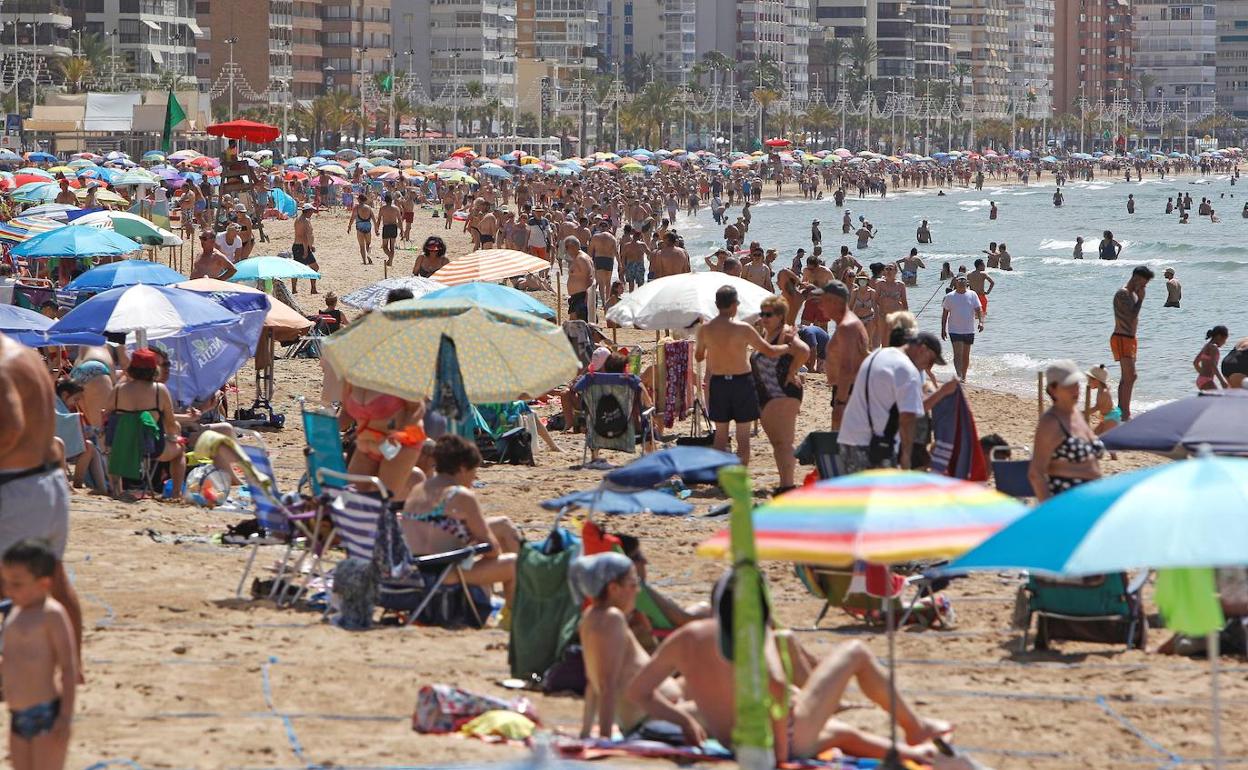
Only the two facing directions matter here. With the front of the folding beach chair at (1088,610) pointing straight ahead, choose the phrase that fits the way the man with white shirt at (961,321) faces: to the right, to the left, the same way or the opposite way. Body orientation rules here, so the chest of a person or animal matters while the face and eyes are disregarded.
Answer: the opposite way

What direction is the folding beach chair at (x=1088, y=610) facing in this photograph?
away from the camera

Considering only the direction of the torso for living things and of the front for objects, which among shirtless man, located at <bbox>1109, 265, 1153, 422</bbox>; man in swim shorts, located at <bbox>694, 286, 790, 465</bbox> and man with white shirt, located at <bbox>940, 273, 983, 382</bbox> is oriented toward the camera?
the man with white shirt

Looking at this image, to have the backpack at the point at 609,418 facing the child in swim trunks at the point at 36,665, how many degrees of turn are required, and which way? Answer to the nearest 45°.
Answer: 0° — it already faces them

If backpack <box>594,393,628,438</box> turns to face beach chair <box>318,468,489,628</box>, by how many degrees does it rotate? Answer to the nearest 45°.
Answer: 0° — it already faces it

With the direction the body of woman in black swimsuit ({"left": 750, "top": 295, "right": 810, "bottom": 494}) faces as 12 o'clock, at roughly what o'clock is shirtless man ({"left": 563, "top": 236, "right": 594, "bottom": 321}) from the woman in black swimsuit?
The shirtless man is roughly at 4 o'clock from the woman in black swimsuit.

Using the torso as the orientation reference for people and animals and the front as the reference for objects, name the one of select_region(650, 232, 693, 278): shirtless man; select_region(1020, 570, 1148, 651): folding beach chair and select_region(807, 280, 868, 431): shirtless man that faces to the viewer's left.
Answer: select_region(807, 280, 868, 431): shirtless man
